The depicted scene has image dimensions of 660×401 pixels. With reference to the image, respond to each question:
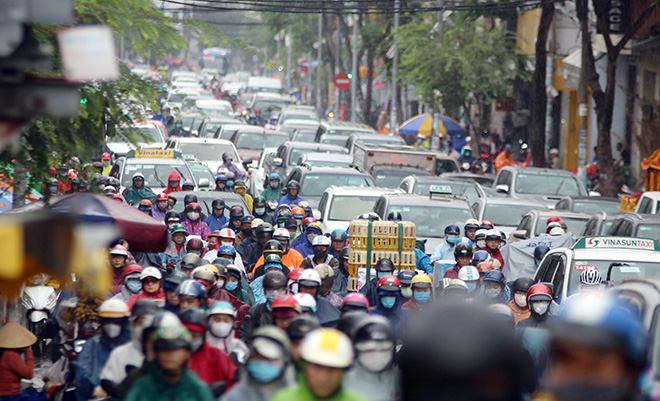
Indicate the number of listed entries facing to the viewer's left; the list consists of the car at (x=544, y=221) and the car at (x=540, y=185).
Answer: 0

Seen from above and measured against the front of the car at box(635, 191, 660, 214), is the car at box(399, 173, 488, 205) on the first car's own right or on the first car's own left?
on the first car's own right

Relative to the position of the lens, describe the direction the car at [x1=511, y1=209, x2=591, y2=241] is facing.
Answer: facing the viewer and to the right of the viewer

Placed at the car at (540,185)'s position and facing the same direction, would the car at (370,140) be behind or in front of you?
behind

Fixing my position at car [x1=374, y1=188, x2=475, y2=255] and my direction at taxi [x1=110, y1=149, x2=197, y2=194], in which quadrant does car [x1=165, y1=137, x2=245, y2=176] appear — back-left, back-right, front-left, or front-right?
front-right

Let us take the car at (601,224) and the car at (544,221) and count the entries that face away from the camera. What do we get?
0

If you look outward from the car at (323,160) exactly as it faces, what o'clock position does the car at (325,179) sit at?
the car at (325,179) is roughly at 12 o'clock from the car at (323,160).

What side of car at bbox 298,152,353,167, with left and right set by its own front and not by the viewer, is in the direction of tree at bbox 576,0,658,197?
left

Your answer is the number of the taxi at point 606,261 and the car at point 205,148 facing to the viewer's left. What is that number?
0

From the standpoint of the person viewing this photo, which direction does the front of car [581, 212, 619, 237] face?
facing the viewer and to the left of the viewer

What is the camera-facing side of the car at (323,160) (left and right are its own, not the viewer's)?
front

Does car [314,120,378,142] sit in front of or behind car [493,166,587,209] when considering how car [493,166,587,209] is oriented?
behind

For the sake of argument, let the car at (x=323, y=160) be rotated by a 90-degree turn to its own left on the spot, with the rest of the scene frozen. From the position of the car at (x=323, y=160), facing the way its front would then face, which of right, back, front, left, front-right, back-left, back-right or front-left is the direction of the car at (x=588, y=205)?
front-right
